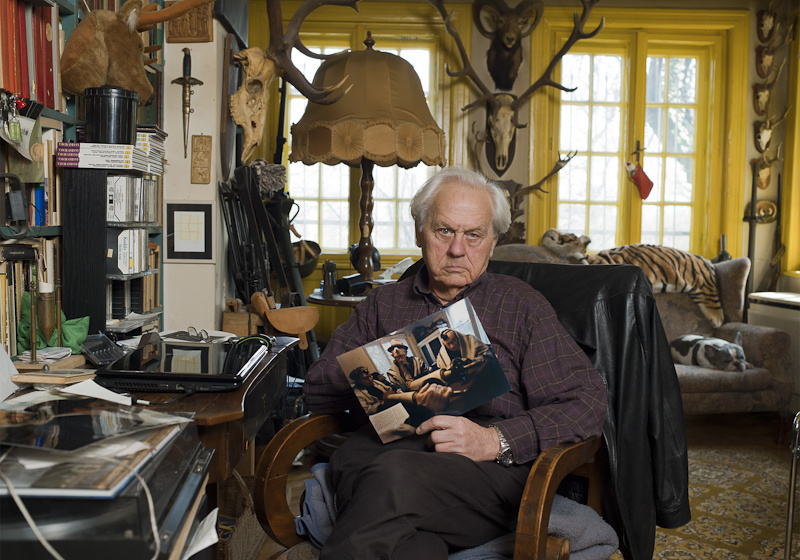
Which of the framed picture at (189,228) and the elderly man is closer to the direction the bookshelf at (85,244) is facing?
the elderly man

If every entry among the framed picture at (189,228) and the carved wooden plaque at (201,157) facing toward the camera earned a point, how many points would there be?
2

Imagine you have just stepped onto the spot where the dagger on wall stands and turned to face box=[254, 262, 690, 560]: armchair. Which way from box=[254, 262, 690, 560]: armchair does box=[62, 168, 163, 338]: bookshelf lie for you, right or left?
right

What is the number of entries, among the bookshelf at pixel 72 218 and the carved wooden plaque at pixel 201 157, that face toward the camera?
2
